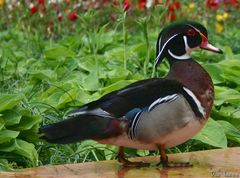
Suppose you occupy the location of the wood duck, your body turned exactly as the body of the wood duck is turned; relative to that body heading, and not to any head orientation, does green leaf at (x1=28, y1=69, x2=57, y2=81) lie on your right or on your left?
on your left

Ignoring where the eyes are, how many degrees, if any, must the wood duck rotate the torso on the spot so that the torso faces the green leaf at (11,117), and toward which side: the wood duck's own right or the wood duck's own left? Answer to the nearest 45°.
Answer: approximately 135° to the wood duck's own left

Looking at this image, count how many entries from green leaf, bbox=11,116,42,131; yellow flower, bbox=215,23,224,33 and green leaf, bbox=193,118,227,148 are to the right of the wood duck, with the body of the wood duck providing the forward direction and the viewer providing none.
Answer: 0

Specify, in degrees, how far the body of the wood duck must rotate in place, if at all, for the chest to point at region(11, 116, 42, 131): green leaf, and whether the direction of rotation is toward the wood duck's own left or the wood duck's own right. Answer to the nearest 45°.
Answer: approximately 135° to the wood duck's own left

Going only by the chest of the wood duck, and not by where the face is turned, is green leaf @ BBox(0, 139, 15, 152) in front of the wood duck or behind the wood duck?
behind

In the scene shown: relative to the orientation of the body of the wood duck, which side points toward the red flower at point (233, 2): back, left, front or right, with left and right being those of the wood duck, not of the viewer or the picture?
left

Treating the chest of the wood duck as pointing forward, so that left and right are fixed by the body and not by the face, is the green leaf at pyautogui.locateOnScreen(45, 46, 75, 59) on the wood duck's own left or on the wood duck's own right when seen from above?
on the wood duck's own left

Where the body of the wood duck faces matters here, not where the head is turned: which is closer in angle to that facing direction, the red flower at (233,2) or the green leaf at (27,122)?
the red flower

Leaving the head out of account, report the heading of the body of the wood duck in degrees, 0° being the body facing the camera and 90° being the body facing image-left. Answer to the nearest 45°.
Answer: approximately 270°
